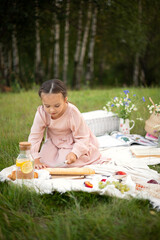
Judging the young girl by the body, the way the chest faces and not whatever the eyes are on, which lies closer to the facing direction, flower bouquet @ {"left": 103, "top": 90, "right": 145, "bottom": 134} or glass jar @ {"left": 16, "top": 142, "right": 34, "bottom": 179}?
the glass jar

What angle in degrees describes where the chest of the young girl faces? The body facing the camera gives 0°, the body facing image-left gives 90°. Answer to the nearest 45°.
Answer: approximately 45°

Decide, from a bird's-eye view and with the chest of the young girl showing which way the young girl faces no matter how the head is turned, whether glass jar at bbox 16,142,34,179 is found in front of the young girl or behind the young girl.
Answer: in front

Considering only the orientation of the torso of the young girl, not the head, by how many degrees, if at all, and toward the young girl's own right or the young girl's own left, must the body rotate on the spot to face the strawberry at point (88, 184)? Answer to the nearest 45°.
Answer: approximately 45° to the young girl's own left

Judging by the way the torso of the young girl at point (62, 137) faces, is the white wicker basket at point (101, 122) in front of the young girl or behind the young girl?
behind
